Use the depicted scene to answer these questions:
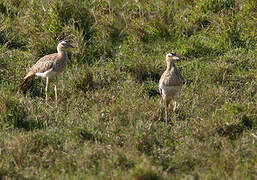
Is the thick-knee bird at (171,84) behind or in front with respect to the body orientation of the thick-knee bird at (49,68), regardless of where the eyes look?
in front

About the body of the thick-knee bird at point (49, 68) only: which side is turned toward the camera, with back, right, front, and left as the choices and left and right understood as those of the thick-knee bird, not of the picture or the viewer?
right
